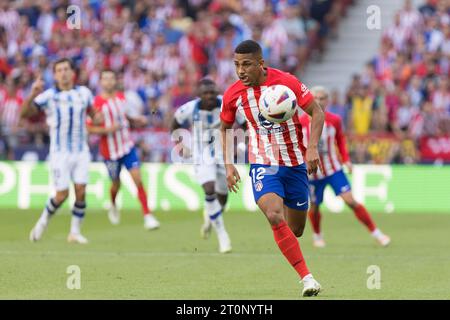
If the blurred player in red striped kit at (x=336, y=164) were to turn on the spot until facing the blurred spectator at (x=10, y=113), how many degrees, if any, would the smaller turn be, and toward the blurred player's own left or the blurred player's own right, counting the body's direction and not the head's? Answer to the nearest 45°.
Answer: approximately 135° to the blurred player's own right

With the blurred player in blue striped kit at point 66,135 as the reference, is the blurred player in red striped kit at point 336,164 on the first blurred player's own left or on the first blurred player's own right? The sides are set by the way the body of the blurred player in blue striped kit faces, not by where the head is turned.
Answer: on the first blurred player's own left

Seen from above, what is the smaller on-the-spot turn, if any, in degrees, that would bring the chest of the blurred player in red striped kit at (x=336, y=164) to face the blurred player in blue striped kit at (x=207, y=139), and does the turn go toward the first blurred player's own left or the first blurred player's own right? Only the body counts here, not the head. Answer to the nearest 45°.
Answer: approximately 45° to the first blurred player's own right

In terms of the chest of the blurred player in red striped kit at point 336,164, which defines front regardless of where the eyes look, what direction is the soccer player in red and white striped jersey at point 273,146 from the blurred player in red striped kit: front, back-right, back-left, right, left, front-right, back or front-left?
front

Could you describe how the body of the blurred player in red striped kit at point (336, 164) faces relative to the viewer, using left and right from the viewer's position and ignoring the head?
facing the viewer

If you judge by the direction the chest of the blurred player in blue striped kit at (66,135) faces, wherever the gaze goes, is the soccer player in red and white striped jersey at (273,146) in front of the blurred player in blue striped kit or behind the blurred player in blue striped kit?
in front

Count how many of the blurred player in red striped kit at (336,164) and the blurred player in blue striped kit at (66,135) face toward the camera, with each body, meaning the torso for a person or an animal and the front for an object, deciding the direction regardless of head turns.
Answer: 2

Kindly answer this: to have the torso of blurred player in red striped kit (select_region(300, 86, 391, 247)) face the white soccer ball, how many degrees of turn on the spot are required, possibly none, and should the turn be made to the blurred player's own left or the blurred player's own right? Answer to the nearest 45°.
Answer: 0° — they already face it

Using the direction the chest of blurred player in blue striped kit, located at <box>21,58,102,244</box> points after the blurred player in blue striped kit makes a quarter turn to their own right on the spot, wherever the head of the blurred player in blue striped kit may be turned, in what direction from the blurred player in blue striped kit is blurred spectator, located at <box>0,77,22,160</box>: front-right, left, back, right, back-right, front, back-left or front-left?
right

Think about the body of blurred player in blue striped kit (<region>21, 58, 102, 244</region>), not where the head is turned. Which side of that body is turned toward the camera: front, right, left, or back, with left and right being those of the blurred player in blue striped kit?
front

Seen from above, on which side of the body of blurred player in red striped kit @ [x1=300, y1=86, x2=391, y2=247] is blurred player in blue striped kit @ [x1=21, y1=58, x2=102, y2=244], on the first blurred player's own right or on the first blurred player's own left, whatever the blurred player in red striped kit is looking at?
on the first blurred player's own right
